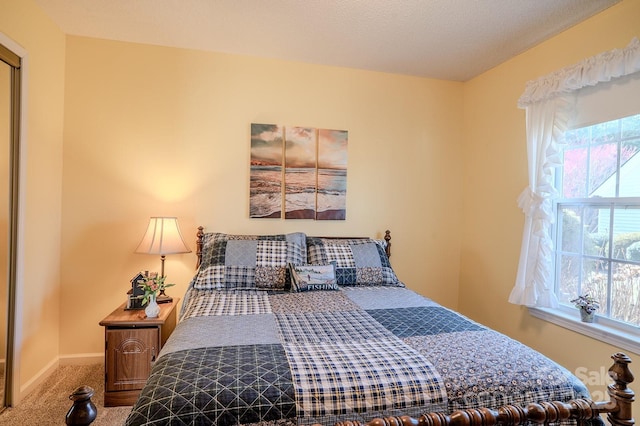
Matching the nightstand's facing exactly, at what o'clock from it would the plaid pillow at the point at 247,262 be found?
The plaid pillow is roughly at 9 o'clock from the nightstand.

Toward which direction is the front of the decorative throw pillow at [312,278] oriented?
toward the camera

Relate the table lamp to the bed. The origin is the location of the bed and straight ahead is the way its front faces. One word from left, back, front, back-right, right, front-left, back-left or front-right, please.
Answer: back-right

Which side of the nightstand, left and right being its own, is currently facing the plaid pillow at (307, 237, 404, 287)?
left

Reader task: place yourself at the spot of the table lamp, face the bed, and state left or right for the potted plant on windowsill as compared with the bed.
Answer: left

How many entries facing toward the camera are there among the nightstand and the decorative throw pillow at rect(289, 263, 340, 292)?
2

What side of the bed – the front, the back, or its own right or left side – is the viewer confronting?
front

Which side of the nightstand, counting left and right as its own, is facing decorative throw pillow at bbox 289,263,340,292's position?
left

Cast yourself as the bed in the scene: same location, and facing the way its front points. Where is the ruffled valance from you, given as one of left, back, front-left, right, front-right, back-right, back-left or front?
back-left

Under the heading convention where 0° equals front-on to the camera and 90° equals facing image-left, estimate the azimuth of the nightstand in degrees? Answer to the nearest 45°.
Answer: approximately 0°

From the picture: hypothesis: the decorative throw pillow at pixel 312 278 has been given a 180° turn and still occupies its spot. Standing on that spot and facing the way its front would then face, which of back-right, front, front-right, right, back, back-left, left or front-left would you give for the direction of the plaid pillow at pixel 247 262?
left

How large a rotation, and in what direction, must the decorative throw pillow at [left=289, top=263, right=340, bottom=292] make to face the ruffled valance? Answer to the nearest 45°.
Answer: approximately 90° to its left

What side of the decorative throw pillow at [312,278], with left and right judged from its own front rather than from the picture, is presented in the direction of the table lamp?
right
